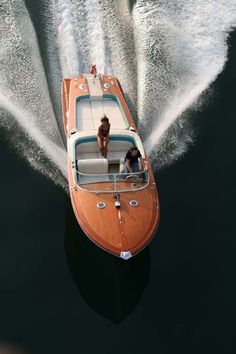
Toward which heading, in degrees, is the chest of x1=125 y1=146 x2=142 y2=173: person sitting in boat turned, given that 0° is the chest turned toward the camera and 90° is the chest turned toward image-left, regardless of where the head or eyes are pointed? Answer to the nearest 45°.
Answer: approximately 0°

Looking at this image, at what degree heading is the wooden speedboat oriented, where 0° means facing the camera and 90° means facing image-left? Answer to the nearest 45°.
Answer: approximately 0°

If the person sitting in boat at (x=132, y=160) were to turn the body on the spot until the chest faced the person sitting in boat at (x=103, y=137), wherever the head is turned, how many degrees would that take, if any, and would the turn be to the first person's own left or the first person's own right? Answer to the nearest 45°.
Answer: approximately 135° to the first person's own right
